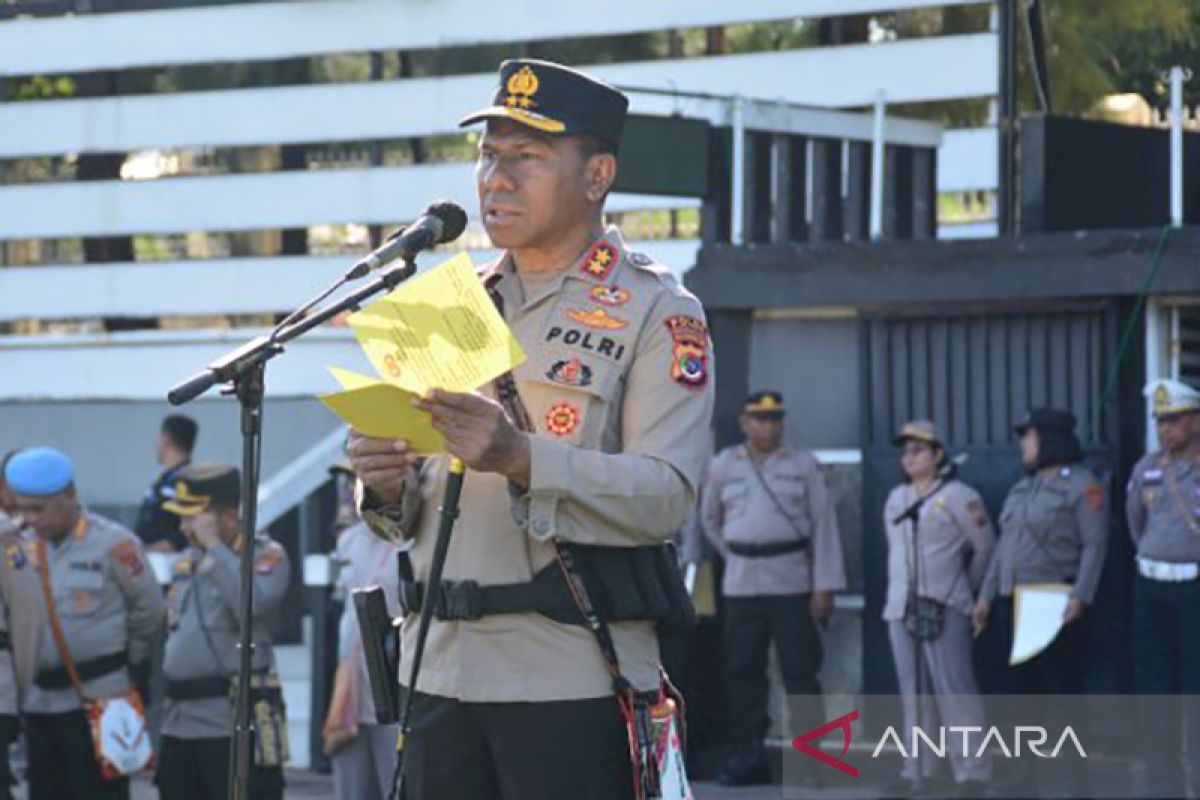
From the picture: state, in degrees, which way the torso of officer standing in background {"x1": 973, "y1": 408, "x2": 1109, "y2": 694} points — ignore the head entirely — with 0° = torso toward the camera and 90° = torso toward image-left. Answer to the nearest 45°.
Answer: approximately 45°

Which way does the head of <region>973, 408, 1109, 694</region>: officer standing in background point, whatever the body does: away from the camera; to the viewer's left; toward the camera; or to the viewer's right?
to the viewer's left

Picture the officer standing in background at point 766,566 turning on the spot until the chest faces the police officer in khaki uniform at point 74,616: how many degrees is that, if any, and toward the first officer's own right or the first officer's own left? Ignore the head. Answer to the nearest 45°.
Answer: approximately 45° to the first officer's own right

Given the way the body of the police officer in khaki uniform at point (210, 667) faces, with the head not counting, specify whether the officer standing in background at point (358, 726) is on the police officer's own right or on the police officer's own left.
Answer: on the police officer's own left

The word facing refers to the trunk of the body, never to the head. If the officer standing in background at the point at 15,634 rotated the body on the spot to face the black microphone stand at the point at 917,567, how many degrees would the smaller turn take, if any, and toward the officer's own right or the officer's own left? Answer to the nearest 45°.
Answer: approximately 135° to the officer's own left

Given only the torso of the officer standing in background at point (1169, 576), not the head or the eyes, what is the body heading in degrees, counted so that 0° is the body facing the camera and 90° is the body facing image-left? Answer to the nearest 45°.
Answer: approximately 45°
